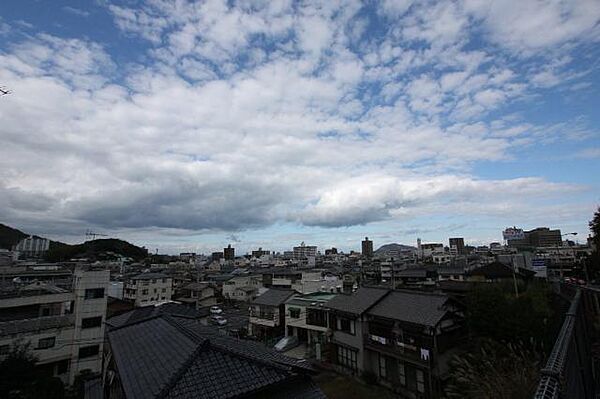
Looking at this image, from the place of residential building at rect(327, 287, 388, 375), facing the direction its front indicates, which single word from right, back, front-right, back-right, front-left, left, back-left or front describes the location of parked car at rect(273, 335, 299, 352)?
right

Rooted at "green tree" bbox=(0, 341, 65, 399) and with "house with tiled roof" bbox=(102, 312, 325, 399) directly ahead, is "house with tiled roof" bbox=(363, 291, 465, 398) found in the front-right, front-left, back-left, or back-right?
front-left

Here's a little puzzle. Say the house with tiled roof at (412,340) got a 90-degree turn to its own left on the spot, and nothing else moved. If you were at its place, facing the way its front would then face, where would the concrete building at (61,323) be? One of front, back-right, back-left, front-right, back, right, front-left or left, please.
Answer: back-right

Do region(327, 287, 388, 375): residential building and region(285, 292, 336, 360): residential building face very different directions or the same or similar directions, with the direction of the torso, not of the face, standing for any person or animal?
same or similar directions

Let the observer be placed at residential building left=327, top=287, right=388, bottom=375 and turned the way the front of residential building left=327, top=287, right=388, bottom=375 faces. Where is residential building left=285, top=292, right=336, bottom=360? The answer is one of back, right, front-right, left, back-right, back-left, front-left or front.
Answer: right

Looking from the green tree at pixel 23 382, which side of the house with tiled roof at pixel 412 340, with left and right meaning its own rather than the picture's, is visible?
front

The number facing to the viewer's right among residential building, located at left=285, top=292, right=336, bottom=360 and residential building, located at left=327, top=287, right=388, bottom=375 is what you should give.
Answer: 0

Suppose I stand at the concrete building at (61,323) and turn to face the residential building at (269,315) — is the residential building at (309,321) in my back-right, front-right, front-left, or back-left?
front-right

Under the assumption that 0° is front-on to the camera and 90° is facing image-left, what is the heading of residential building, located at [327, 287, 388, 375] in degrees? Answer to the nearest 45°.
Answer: approximately 45°

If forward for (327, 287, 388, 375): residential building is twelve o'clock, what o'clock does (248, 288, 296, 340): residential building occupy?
(248, 288, 296, 340): residential building is roughly at 3 o'clock from (327, 287, 388, 375): residential building.

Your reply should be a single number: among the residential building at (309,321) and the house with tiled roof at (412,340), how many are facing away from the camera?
0

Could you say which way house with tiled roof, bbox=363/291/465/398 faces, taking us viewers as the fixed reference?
facing the viewer and to the left of the viewer

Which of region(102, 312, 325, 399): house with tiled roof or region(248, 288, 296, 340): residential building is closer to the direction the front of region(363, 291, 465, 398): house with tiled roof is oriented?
the house with tiled roof

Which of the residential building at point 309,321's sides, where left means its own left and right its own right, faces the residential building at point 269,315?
right

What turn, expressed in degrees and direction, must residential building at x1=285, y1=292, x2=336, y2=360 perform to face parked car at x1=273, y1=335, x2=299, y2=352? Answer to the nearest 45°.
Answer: approximately 45° to its right

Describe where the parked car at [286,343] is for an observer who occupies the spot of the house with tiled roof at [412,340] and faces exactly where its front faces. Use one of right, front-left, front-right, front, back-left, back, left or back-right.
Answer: right
